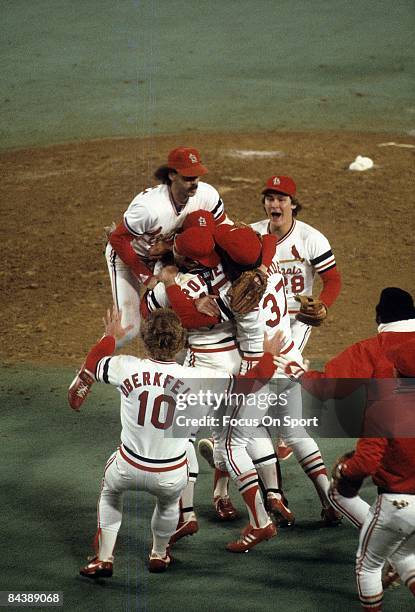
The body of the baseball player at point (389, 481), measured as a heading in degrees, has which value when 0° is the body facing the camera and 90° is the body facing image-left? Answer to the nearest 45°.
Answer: approximately 135°

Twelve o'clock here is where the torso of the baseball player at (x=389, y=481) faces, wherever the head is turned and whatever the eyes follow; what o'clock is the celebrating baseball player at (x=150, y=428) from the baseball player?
The celebrating baseball player is roughly at 11 o'clock from the baseball player.

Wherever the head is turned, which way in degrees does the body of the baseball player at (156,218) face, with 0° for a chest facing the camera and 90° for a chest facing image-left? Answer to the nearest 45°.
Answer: approximately 315°

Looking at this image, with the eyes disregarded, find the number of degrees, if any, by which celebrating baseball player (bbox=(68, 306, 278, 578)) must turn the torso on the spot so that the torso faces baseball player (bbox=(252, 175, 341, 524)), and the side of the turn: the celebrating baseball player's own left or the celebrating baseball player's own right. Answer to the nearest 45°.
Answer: approximately 45° to the celebrating baseball player's own right

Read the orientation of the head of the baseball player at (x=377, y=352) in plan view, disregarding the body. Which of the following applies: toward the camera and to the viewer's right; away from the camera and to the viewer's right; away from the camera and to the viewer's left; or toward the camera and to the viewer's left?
away from the camera and to the viewer's left

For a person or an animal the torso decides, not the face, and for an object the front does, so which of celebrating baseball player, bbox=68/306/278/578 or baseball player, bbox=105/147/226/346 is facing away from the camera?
the celebrating baseball player

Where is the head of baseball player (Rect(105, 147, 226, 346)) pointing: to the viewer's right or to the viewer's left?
to the viewer's right

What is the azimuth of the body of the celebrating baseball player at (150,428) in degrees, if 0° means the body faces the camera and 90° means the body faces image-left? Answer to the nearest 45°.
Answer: approximately 180°

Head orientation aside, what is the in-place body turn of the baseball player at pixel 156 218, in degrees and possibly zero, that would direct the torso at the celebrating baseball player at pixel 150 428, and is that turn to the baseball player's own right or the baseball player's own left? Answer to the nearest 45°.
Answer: approximately 45° to the baseball player's own right

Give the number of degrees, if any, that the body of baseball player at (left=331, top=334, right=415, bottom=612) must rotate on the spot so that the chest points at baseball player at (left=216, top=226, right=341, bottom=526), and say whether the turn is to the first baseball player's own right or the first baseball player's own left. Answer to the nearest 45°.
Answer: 0° — they already face them

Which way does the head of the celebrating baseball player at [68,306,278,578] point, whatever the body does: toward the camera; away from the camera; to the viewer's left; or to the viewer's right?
away from the camera
